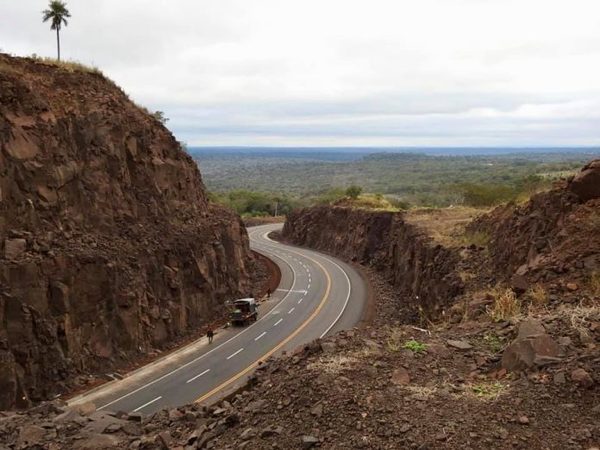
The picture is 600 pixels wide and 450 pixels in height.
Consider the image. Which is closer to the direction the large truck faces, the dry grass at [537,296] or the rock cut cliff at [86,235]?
the rock cut cliff

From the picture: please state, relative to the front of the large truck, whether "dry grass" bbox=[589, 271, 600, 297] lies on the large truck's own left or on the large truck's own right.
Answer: on the large truck's own left

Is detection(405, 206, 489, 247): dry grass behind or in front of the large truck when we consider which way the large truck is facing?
behind

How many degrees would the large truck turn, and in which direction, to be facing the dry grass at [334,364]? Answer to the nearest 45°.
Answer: approximately 45° to its left

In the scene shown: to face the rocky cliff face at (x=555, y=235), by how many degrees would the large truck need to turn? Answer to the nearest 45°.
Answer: approximately 90° to its left

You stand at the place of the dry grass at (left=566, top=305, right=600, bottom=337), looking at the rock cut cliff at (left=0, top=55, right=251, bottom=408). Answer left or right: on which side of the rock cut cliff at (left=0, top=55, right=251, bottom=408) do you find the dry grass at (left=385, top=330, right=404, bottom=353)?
left

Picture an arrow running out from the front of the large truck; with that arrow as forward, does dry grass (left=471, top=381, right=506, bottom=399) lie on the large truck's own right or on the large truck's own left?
on the large truck's own left

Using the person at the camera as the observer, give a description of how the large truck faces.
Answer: facing the viewer and to the left of the viewer

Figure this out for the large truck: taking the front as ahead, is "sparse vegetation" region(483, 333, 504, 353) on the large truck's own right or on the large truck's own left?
on the large truck's own left

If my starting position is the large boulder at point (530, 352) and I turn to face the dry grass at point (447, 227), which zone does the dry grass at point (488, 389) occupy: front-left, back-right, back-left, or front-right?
back-left

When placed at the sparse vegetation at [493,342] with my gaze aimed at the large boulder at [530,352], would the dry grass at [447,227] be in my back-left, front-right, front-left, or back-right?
back-left
